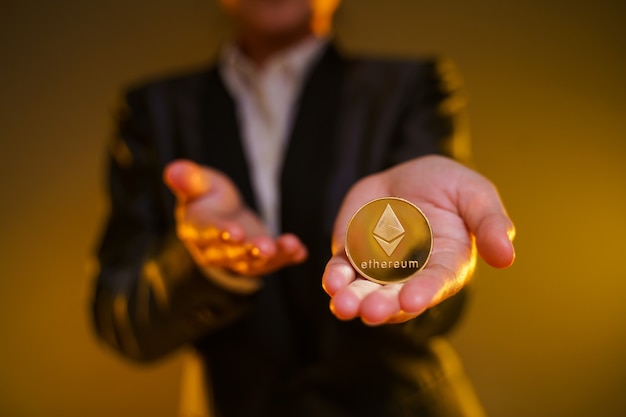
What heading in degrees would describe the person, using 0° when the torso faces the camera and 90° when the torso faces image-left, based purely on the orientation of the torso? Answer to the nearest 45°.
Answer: approximately 0°
